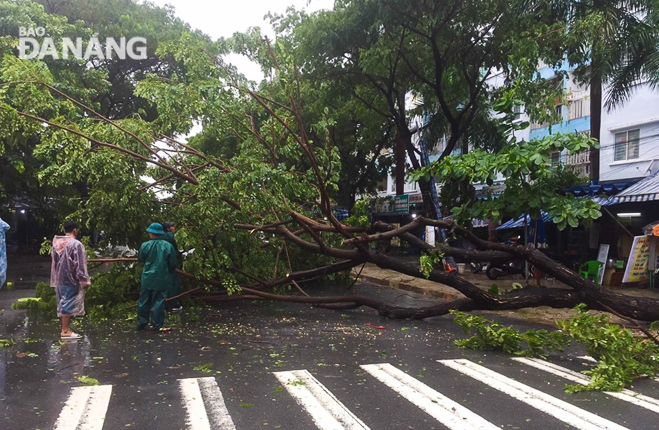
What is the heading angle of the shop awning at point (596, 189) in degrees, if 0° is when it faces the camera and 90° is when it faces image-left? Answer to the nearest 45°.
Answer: approximately 45°

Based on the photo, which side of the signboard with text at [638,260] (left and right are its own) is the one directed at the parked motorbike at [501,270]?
right

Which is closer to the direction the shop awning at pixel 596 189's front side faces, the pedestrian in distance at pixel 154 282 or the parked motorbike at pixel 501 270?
the pedestrian in distance

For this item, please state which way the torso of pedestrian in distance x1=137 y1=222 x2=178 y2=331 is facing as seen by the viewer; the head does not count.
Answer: away from the camera

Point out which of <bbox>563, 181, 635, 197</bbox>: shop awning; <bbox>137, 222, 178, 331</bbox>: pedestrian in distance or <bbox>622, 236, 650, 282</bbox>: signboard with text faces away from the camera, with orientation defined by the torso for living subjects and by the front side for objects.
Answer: the pedestrian in distance

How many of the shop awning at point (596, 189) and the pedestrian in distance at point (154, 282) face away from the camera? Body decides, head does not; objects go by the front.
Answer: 1

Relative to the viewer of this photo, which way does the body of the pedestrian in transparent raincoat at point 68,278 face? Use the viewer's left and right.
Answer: facing away from the viewer and to the right of the viewer

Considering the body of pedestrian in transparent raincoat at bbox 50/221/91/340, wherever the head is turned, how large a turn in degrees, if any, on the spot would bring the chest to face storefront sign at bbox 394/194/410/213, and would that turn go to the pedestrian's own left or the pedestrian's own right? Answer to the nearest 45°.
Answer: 0° — they already face it

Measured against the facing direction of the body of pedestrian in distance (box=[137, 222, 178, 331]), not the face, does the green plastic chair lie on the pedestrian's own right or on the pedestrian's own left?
on the pedestrian's own right
